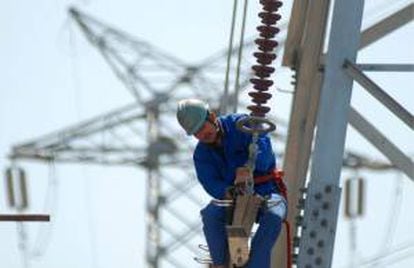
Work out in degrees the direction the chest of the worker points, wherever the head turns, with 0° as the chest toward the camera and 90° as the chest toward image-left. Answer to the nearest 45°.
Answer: approximately 0°
